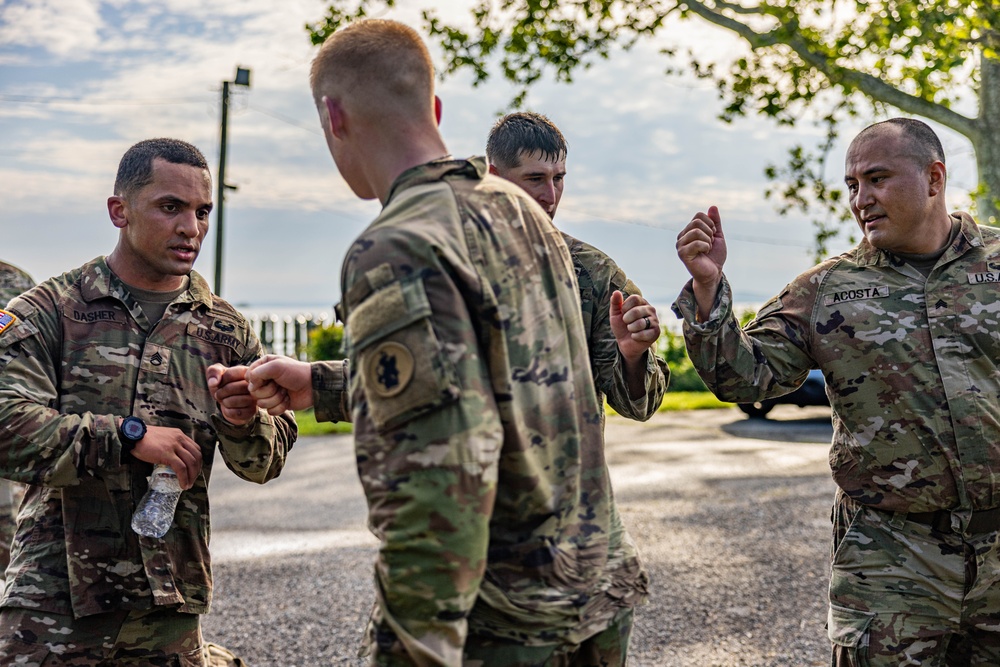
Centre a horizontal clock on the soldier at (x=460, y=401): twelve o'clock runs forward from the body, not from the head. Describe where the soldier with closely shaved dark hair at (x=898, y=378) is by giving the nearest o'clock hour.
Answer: The soldier with closely shaved dark hair is roughly at 3 o'clock from the soldier.

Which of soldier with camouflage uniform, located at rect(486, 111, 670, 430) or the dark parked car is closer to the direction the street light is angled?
the dark parked car

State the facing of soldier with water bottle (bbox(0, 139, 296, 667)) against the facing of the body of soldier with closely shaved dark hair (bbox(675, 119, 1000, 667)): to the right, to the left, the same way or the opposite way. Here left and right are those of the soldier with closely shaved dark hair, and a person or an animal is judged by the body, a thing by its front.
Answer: to the left

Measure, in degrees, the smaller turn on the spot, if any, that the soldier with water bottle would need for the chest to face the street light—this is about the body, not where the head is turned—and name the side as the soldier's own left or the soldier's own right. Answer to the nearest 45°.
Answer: approximately 135° to the soldier's own left

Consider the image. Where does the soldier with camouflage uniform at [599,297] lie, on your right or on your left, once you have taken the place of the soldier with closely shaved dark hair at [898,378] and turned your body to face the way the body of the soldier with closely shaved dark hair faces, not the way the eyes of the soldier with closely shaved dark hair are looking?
on your right

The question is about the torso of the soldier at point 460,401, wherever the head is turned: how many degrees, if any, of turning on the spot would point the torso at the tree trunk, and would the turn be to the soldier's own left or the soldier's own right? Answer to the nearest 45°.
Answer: approximately 90° to the soldier's own right

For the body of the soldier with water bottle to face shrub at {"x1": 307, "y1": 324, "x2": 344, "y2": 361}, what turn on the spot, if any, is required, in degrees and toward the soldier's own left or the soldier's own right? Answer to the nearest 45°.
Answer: approximately 135° to the soldier's own left

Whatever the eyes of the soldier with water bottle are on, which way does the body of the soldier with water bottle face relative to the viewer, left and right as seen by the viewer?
facing the viewer and to the right of the viewer

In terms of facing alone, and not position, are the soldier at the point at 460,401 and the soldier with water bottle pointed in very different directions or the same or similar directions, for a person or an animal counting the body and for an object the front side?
very different directions

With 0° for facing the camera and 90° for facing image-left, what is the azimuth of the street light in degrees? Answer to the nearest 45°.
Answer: approximately 270°
